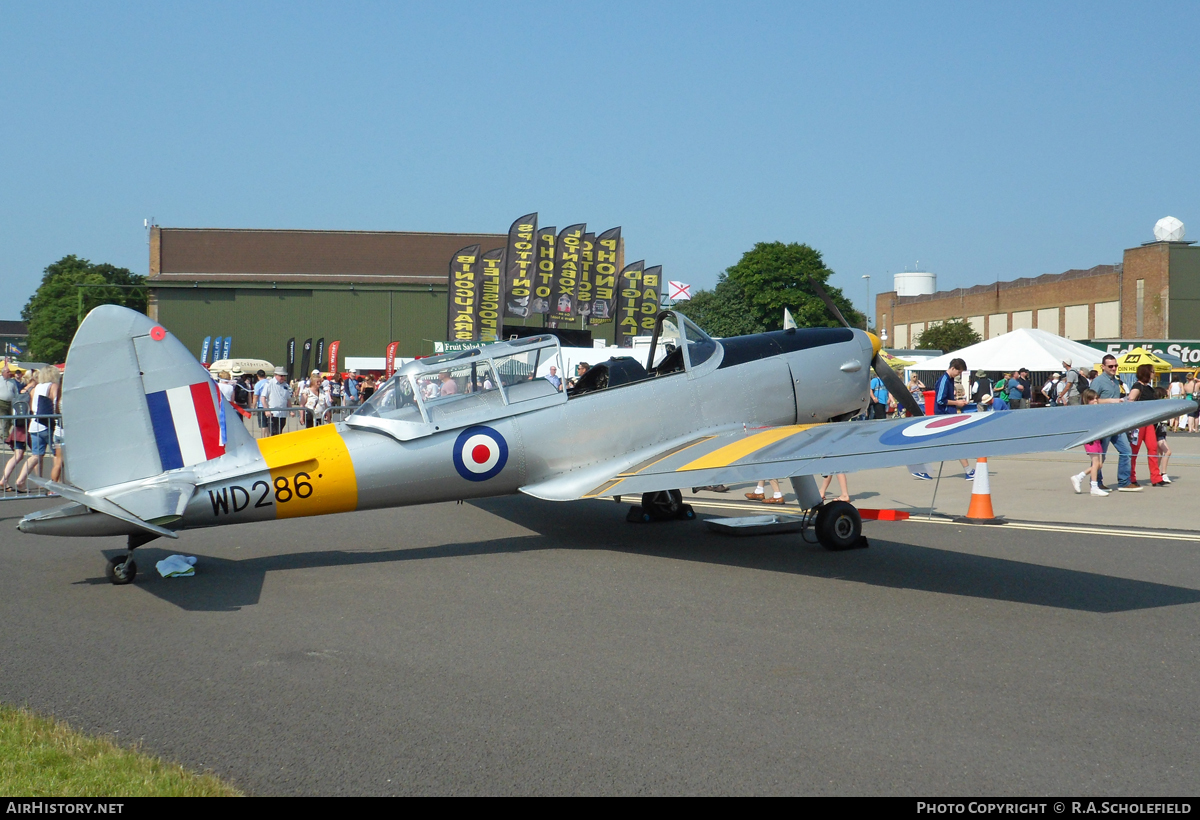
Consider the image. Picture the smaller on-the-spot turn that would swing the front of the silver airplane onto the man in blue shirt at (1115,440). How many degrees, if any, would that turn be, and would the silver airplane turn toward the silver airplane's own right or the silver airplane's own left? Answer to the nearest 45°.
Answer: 0° — it already faces them

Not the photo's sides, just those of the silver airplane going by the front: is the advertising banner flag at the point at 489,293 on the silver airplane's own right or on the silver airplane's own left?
on the silver airplane's own left

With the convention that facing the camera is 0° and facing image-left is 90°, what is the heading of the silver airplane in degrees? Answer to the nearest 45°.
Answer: approximately 225°

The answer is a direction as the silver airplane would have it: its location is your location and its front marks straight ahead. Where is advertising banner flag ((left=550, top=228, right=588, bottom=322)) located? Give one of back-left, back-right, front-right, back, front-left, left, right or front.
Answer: front-left

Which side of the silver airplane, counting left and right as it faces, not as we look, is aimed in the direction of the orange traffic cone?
front

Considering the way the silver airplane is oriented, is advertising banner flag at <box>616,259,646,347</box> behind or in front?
in front
